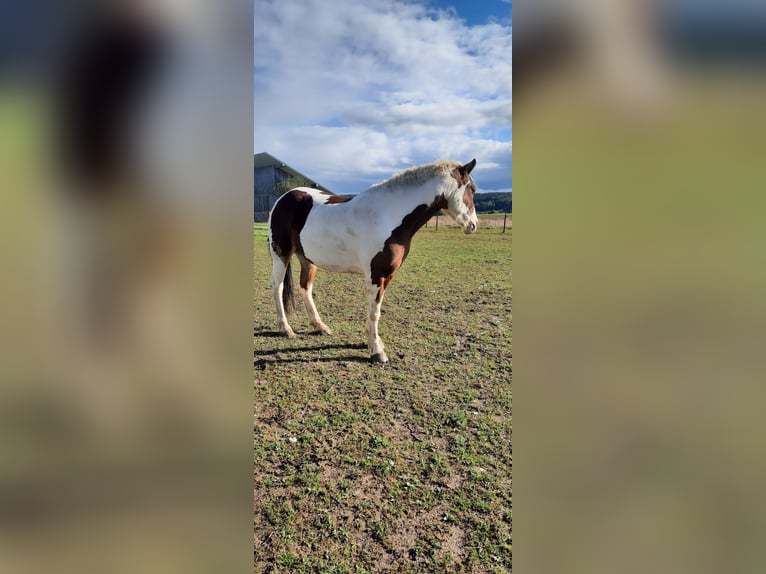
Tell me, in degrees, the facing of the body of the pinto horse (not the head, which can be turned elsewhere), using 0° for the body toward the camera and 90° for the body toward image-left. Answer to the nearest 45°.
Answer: approximately 315°
